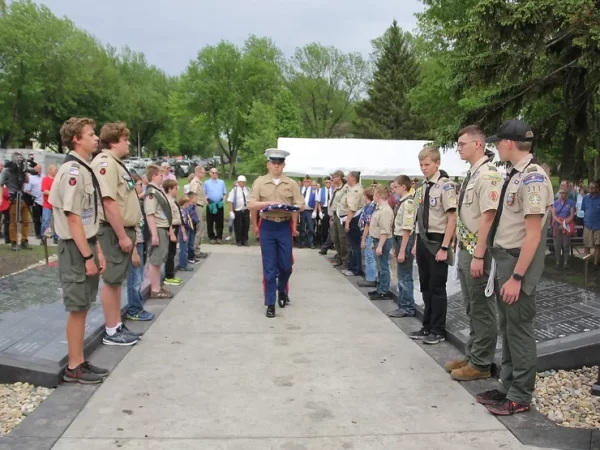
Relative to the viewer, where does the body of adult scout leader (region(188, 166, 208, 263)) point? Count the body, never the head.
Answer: to the viewer's right

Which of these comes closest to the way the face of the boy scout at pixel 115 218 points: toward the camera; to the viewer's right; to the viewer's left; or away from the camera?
to the viewer's right

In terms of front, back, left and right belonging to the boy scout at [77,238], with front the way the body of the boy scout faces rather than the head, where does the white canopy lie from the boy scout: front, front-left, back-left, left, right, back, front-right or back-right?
front-left

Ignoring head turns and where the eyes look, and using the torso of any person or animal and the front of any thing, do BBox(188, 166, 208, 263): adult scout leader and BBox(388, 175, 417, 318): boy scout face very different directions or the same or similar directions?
very different directions

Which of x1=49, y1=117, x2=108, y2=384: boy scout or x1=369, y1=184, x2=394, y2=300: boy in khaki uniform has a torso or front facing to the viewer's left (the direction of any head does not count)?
the boy in khaki uniform

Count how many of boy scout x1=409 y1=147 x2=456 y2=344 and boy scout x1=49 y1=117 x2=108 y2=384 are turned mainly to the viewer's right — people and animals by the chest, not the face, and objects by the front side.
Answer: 1

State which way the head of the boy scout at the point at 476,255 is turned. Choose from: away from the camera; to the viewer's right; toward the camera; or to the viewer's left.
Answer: to the viewer's left

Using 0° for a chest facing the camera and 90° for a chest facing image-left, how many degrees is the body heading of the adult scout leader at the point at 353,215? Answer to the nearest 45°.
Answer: approximately 90°

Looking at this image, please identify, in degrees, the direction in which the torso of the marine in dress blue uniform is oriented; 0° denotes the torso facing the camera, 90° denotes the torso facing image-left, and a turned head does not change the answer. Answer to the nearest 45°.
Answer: approximately 0°

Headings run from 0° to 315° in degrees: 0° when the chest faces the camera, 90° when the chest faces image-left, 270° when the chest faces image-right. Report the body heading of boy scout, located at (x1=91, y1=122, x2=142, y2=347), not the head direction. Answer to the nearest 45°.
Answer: approximately 270°

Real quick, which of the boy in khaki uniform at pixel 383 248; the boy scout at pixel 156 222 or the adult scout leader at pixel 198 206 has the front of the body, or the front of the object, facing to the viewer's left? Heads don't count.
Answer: the boy in khaki uniform

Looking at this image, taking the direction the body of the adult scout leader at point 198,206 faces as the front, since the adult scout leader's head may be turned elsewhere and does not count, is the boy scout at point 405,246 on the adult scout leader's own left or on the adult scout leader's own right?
on the adult scout leader's own right

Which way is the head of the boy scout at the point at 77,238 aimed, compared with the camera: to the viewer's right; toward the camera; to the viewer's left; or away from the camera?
to the viewer's right

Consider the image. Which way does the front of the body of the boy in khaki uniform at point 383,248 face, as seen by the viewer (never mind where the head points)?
to the viewer's left

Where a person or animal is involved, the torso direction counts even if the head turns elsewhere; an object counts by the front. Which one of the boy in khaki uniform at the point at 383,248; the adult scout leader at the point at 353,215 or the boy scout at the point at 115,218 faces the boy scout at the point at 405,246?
the boy scout at the point at 115,218

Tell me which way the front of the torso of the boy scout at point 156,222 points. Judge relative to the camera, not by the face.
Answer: to the viewer's right
